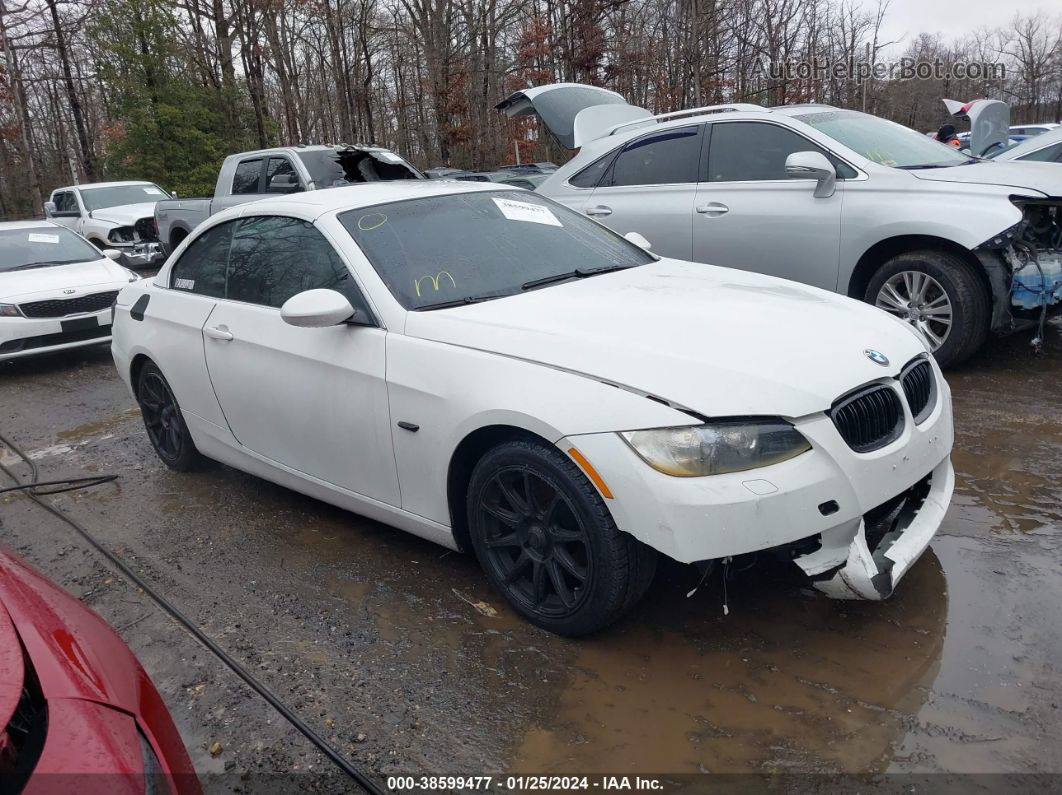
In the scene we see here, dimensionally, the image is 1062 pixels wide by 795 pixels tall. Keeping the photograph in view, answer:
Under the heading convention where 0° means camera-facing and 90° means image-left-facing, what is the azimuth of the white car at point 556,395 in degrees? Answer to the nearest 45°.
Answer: approximately 315°

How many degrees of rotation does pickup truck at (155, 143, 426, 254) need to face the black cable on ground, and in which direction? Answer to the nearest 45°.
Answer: approximately 45° to its right

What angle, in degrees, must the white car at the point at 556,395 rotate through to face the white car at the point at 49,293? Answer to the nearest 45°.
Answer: approximately 180°

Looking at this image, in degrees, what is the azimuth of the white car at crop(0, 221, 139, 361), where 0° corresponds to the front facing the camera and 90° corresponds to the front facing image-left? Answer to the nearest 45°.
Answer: approximately 315°

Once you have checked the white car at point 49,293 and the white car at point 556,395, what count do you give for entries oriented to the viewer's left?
0

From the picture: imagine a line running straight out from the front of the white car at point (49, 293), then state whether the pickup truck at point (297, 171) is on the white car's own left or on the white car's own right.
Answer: on the white car's own left

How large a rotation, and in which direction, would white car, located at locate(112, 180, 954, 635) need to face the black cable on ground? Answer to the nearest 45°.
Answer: approximately 135° to its right

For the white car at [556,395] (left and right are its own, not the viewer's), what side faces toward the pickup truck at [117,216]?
back
